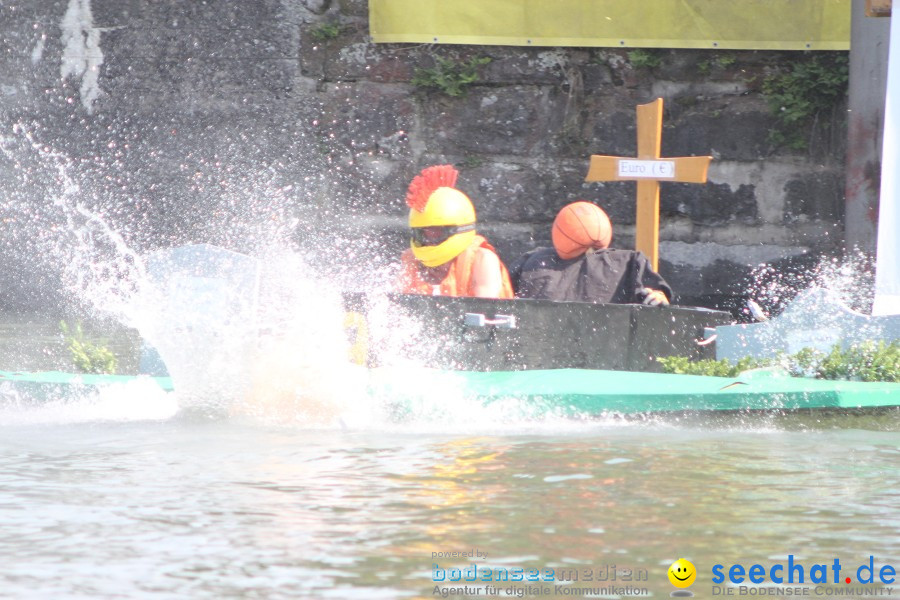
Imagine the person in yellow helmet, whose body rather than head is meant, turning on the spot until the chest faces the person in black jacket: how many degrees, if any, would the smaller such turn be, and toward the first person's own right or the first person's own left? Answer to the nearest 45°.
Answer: approximately 135° to the first person's own left

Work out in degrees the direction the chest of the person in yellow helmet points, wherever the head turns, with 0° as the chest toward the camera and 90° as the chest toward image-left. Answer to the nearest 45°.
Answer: approximately 45°

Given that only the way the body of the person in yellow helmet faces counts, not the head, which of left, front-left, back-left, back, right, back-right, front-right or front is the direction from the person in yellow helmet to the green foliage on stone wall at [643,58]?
back

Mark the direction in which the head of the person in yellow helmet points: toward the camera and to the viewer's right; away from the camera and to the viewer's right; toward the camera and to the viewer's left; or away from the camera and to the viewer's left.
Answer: toward the camera and to the viewer's left
